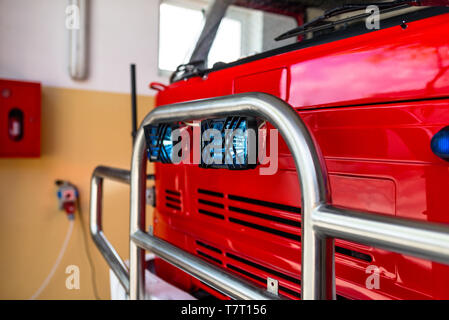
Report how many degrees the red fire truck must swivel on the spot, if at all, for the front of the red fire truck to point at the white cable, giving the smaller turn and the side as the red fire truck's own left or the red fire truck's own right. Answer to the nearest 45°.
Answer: approximately 90° to the red fire truck's own right

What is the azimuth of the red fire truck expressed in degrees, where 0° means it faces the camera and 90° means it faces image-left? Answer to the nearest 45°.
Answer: approximately 45°

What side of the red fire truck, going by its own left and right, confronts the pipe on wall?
right

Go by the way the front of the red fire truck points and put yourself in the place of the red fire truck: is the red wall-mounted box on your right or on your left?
on your right
